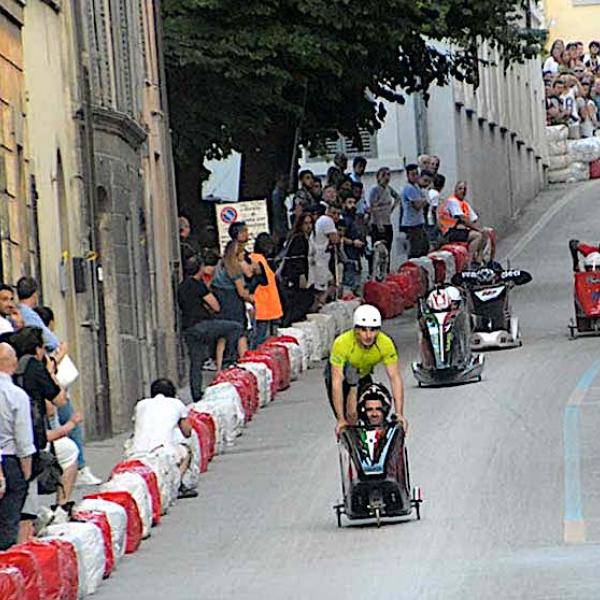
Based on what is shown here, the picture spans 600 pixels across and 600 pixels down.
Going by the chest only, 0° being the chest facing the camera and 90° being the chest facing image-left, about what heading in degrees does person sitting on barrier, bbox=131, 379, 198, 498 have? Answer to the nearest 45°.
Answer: approximately 225°

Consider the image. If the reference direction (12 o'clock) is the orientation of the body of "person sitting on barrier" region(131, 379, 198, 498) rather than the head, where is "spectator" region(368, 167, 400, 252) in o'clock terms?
The spectator is roughly at 11 o'clock from the person sitting on barrier.

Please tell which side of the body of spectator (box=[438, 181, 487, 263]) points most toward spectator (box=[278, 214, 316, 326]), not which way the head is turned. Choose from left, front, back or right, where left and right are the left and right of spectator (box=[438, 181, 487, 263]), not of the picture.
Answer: right

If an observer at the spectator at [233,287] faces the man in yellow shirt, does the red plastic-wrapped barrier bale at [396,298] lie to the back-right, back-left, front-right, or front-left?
back-left

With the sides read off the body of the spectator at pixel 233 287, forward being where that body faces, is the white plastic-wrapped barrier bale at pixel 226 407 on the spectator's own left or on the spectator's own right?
on the spectator's own right

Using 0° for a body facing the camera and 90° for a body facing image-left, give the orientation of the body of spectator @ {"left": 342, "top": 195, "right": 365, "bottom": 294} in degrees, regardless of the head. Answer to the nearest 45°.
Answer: approximately 315°

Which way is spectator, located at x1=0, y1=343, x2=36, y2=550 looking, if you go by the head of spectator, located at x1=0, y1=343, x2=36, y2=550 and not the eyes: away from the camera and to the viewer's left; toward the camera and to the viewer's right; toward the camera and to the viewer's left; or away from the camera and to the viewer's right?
away from the camera and to the viewer's right

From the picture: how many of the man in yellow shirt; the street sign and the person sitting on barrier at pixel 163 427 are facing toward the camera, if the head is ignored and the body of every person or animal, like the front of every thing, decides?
2

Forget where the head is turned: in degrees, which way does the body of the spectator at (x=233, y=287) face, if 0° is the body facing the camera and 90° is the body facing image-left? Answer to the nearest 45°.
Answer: approximately 270°

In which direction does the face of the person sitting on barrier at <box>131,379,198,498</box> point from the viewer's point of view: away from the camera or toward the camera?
away from the camera
